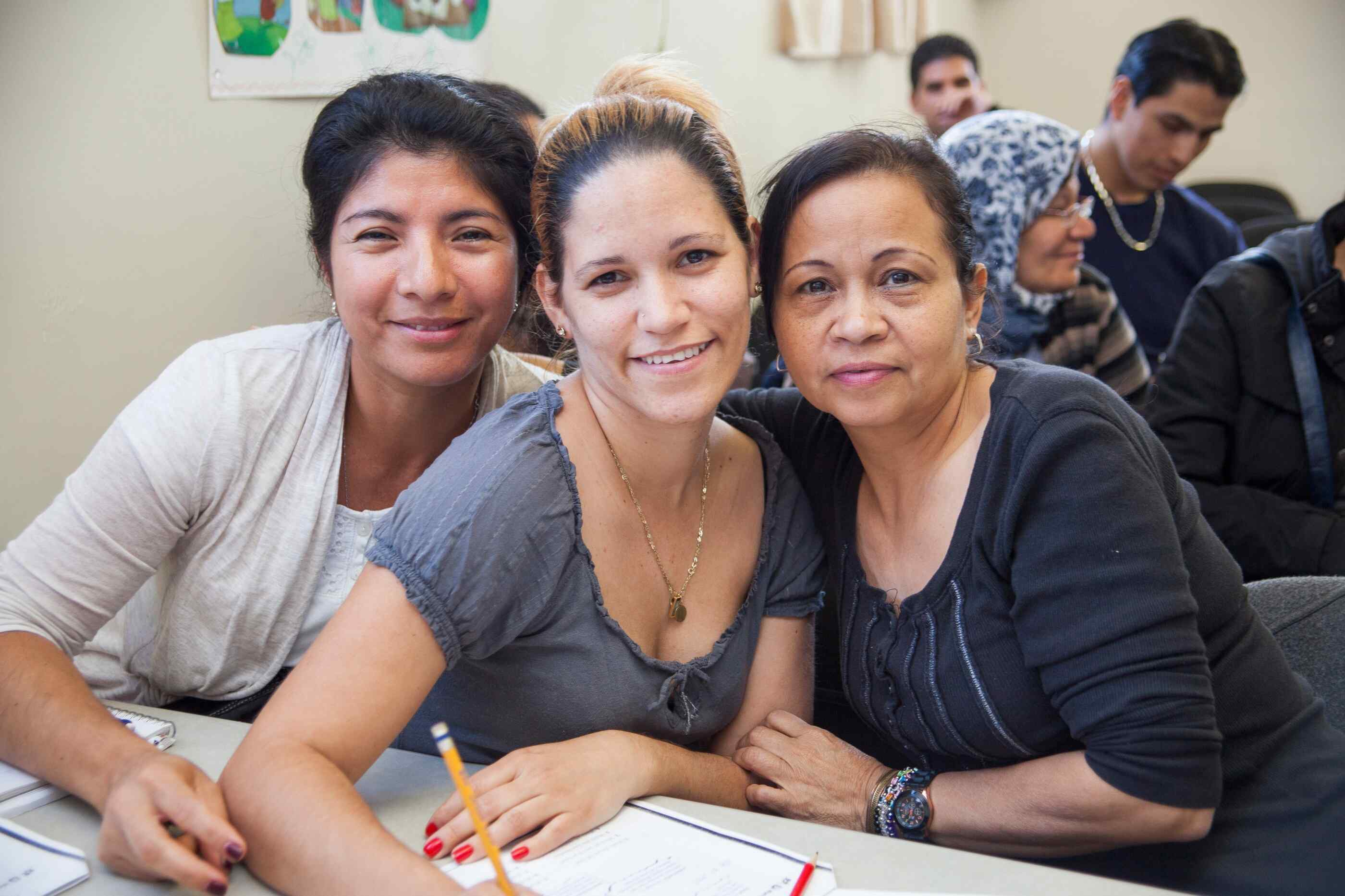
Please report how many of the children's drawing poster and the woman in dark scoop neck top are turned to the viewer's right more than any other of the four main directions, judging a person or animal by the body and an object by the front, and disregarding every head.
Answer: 0

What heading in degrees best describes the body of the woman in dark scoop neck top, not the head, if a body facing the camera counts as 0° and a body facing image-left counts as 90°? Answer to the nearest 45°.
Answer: approximately 45°

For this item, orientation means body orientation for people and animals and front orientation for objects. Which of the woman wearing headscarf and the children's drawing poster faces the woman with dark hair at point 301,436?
the children's drawing poster

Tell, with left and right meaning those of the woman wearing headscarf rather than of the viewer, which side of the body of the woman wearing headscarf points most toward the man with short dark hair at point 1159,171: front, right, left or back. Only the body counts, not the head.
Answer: left
